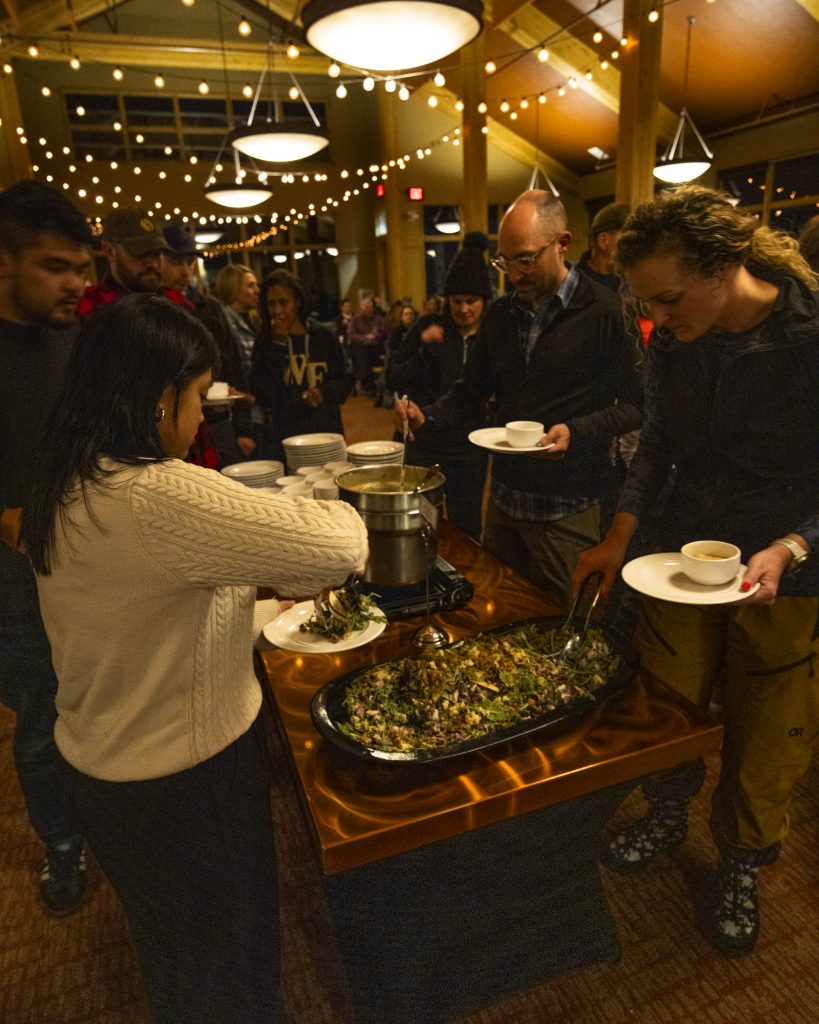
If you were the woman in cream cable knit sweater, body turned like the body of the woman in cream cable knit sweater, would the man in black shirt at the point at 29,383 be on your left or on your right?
on your left

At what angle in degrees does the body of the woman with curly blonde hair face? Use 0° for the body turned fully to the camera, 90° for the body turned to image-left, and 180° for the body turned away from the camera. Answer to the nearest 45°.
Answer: approximately 45°

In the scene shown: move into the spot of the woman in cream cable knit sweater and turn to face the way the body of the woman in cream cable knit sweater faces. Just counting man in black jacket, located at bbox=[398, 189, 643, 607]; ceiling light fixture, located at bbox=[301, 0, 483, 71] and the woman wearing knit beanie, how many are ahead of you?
3

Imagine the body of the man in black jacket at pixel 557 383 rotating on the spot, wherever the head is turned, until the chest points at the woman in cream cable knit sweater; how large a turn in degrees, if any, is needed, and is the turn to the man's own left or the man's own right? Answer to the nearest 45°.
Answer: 0° — they already face them

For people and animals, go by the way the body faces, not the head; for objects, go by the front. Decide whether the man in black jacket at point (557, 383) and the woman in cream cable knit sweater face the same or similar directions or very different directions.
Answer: very different directions

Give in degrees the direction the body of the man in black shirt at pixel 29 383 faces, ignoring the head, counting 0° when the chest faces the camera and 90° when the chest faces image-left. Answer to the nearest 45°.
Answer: approximately 315°
